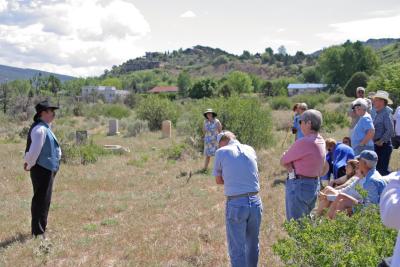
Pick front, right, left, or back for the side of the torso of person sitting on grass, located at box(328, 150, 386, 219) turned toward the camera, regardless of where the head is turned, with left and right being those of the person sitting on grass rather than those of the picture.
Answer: left

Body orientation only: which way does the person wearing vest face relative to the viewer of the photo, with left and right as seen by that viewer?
facing to the right of the viewer

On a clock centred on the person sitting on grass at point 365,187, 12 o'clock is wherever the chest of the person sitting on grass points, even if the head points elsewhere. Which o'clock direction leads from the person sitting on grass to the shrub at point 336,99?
The shrub is roughly at 3 o'clock from the person sitting on grass.

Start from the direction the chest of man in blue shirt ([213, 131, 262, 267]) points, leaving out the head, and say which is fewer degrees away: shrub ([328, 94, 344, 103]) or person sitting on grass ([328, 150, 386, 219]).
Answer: the shrub

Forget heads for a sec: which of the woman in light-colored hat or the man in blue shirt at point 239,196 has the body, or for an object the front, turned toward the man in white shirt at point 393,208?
the woman in light-colored hat
